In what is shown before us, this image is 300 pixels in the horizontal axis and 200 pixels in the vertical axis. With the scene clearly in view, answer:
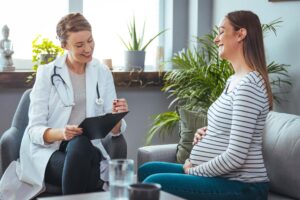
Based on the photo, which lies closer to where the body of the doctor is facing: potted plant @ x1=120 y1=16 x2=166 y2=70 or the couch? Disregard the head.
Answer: the couch

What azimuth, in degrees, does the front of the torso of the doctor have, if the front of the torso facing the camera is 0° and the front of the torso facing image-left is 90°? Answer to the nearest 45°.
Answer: approximately 315°

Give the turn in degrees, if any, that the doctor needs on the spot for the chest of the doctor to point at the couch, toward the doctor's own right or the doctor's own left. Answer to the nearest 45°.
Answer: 0° — they already face it

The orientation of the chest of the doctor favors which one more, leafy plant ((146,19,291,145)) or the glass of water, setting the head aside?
the glass of water

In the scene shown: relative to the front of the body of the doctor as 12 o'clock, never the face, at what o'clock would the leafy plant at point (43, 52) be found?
The leafy plant is roughly at 7 o'clock from the doctor.

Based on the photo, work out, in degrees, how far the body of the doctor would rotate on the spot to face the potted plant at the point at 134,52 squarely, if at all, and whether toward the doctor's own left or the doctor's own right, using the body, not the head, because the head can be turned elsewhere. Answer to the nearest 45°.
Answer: approximately 90° to the doctor's own left

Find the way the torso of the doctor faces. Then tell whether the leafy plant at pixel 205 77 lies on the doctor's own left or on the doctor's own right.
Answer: on the doctor's own left

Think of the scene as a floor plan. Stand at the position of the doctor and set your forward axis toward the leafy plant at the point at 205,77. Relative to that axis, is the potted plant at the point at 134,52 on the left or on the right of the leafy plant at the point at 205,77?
left
